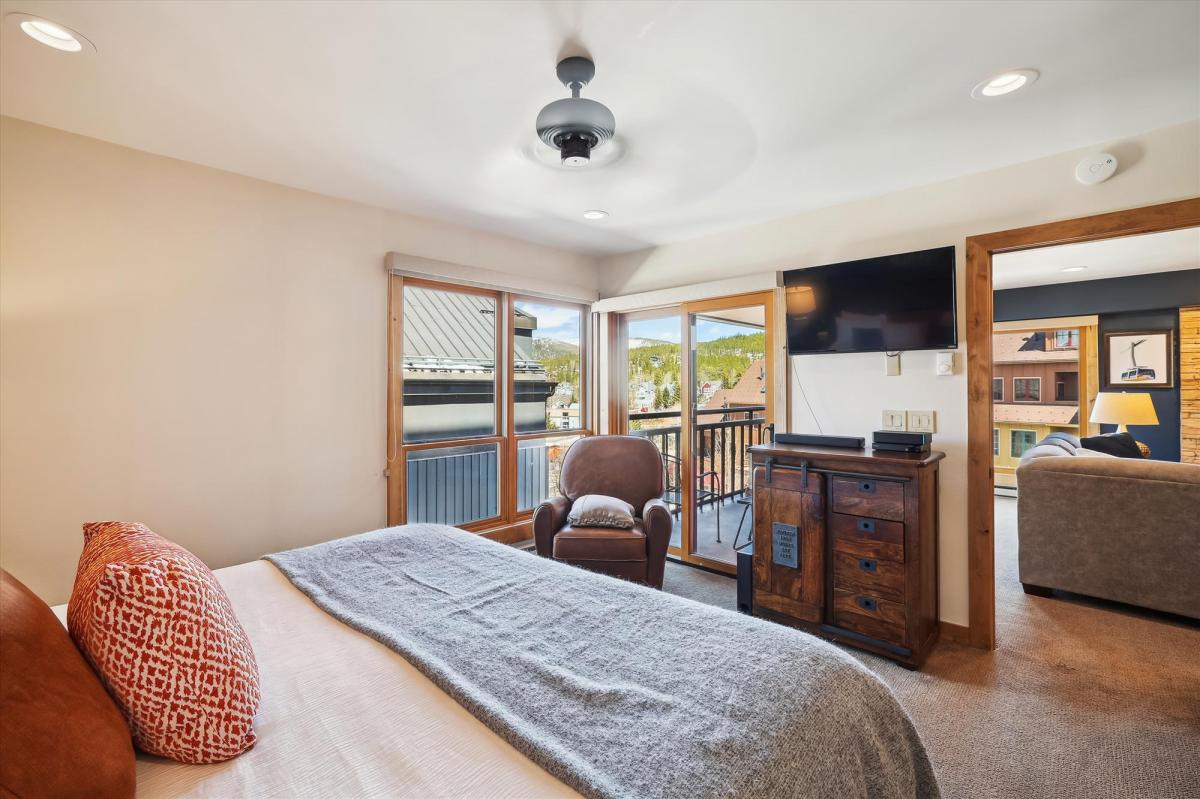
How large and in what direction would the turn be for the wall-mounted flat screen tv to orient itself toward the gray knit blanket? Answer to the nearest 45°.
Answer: approximately 45° to its left

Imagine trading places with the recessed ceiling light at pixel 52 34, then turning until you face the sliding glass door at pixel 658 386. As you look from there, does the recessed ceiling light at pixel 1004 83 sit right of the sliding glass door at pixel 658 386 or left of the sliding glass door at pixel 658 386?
right

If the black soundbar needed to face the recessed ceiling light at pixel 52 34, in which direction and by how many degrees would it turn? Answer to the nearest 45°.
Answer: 0° — it already faces it

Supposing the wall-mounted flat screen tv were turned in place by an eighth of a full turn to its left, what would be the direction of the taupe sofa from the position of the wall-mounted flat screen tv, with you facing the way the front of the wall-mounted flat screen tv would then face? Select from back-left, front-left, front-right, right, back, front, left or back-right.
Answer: back-left

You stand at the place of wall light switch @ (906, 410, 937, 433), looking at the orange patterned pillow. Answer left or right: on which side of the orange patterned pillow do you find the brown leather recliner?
right

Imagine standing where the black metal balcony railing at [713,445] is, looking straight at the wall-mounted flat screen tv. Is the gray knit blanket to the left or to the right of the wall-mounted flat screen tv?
right

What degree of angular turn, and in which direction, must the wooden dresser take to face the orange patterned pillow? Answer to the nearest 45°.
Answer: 0° — it already faces it
